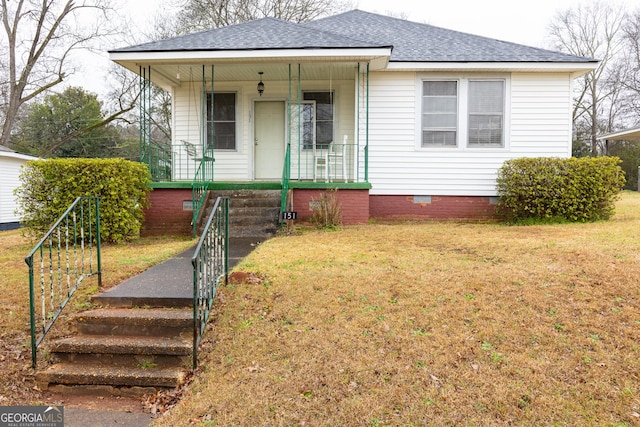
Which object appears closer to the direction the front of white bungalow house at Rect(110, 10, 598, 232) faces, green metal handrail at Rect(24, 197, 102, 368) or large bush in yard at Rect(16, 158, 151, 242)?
the green metal handrail

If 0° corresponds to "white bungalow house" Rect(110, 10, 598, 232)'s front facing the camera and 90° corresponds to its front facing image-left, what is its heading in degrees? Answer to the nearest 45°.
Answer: approximately 0°

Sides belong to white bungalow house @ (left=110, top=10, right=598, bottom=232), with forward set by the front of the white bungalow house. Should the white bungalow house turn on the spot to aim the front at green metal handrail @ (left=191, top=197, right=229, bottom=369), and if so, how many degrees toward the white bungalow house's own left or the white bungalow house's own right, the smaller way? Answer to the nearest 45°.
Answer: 0° — it already faces it

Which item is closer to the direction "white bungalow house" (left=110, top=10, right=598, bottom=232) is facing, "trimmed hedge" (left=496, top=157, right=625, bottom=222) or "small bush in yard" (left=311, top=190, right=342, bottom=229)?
the small bush in yard

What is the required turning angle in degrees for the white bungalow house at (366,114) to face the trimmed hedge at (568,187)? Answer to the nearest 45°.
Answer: approximately 90° to its left
